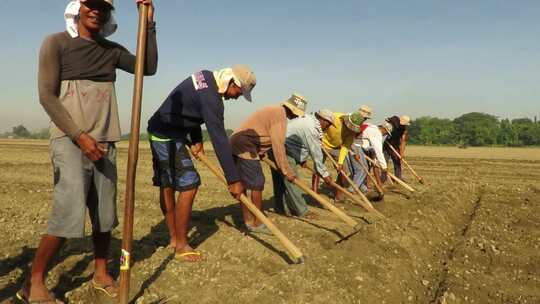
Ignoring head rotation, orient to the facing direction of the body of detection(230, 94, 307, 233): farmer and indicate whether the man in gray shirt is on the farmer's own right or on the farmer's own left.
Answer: on the farmer's own right

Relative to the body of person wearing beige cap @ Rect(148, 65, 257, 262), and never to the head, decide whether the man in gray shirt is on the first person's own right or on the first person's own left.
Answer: on the first person's own right

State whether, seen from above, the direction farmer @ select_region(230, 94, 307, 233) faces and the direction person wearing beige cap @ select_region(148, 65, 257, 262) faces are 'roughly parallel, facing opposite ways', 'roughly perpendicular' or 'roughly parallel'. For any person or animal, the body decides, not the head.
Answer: roughly parallel

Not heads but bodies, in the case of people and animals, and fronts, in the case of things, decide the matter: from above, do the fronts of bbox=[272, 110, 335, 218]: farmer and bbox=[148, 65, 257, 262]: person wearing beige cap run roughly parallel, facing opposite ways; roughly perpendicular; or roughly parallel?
roughly parallel

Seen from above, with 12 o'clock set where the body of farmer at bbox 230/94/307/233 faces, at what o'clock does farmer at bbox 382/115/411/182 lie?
farmer at bbox 382/115/411/182 is roughly at 10 o'clock from farmer at bbox 230/94/307/233.

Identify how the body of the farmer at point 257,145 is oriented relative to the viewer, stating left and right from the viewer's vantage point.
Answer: facing to the right of the viewer

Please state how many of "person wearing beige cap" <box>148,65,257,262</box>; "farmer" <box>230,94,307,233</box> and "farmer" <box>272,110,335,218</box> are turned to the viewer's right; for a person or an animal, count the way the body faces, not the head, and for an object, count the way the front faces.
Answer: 3

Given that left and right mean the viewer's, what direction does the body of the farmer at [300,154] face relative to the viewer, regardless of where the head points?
facing to the right of the viewer

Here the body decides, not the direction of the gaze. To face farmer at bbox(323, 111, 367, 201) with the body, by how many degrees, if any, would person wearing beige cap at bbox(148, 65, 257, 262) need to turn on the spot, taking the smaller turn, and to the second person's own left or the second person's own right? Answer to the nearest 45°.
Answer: approximately 45° to the second person's own left

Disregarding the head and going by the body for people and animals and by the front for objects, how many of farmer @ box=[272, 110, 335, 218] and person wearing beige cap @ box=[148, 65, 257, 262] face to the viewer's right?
2

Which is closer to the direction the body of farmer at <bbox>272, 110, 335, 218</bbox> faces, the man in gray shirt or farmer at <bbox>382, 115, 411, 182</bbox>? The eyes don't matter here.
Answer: the farmer

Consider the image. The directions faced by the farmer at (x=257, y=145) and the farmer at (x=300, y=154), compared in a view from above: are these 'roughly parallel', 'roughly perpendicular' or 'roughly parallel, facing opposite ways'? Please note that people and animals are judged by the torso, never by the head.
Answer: roughly parallel

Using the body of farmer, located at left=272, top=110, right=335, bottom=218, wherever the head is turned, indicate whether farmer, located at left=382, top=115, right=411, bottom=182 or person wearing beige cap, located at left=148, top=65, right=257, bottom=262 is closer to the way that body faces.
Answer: the farmer

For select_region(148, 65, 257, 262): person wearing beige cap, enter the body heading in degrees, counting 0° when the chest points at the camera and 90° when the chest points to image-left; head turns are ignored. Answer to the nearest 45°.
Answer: approximately 270°
